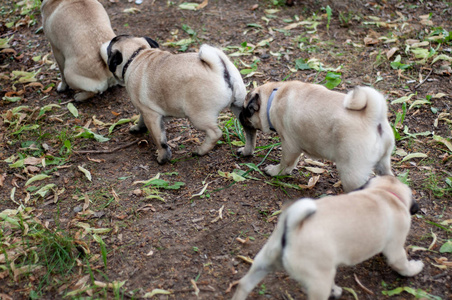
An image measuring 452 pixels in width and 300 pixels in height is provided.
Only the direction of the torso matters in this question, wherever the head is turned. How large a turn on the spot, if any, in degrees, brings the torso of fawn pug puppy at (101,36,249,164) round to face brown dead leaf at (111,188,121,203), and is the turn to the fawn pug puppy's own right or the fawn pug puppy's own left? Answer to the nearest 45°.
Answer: approximately 45° to the fawn pug puppy's own left

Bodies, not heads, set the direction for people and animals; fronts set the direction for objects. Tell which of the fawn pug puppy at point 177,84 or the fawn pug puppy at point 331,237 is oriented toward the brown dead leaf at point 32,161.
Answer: the fawn pug puppy at point 177,84

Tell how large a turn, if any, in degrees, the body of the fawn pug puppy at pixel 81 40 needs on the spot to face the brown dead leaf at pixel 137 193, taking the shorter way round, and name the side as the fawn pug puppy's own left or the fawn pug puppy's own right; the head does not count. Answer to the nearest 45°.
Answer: approximately 135° to the fawn pug puppy's own left

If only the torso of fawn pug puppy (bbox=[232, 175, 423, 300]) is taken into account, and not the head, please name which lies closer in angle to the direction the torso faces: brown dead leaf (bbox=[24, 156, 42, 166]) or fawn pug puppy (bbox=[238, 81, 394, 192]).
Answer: the fawn pug puppy

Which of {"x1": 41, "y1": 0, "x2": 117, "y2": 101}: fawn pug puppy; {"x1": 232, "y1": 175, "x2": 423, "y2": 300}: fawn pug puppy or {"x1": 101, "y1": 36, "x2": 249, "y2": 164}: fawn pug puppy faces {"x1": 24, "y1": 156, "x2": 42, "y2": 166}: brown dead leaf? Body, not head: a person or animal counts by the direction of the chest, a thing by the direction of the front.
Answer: {"x1": 101, "y1": 36, "x2": 249, "y2": 164}: fawn pug puppy

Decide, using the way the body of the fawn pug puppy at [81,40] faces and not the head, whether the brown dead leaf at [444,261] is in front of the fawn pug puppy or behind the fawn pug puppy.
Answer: behind

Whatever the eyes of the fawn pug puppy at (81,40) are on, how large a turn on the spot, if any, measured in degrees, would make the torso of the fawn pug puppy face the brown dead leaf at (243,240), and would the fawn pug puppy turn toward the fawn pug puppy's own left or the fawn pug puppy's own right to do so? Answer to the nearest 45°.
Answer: approximately 135° to the fawn pug puppy's own left

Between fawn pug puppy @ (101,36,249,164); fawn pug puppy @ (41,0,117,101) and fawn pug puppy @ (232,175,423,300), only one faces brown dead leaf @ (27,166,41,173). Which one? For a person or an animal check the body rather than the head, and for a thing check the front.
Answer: fawn pug puppy @ (101,36,249,164)

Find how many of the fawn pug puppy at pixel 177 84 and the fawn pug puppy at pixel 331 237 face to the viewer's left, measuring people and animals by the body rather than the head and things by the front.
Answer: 1

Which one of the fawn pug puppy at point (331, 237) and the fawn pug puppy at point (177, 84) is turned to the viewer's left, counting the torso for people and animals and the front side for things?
the fawn pug puppy at point (177, 84)

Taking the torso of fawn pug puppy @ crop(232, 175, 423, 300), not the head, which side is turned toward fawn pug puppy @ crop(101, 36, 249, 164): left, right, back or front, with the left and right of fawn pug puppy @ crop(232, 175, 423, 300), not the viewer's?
left

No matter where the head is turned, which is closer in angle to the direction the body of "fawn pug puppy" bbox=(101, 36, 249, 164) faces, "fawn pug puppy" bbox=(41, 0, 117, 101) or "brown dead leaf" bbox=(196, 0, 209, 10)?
the fawn pug puppy

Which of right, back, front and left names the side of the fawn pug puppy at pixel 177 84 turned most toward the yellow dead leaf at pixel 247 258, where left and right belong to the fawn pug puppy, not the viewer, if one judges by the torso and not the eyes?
left

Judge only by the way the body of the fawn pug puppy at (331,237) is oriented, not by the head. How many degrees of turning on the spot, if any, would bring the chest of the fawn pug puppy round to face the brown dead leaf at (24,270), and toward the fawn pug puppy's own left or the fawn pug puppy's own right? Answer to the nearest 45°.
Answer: approximately 135° to the fawn pug puppy's own left

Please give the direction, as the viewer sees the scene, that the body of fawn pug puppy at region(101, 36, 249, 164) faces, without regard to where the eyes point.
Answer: to the viewer's left
